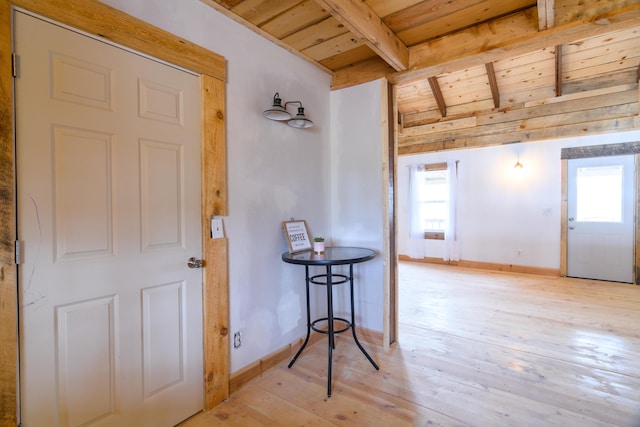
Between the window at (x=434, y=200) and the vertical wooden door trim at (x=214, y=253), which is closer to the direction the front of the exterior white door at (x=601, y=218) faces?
the vertical wooden door trim

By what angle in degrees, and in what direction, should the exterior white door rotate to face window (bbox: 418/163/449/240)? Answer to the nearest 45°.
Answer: approximately 90° to its right

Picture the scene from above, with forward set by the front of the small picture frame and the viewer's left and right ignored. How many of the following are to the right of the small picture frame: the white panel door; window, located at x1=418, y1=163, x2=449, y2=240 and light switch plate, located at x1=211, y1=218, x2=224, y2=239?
2

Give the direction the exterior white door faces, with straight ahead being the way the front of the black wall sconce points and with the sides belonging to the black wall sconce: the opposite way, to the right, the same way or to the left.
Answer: to the right

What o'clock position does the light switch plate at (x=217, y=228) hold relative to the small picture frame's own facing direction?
The light switch plate is roughly at 3 o'clock from the small picture frame.

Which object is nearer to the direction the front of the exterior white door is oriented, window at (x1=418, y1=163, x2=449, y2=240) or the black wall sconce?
the black wall sconce

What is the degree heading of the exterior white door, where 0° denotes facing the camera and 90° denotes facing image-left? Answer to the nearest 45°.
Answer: approximately 0°

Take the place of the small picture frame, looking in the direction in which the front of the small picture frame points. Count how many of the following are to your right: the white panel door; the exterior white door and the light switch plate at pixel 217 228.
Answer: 2

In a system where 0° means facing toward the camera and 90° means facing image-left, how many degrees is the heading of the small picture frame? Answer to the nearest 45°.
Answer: approximately 315°
